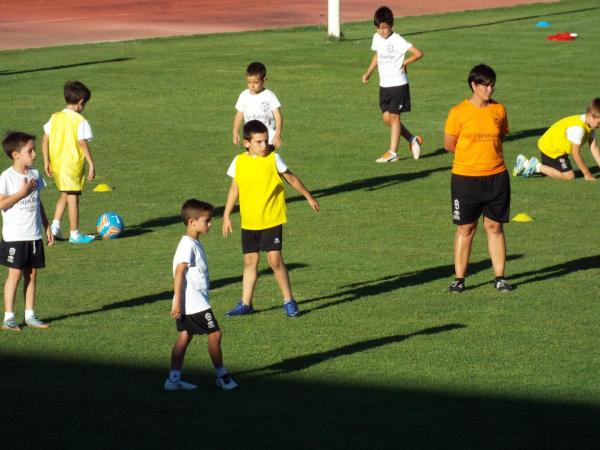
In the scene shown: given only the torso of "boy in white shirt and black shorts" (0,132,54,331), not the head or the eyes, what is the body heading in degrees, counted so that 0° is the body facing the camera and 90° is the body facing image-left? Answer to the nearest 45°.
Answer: approximately 315°

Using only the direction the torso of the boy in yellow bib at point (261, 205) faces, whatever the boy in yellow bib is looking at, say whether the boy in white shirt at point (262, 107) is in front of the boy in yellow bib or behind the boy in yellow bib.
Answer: behind

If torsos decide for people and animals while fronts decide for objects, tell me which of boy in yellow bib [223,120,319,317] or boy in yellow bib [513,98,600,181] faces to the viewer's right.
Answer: boy in yellow bib [513,98,600,181]

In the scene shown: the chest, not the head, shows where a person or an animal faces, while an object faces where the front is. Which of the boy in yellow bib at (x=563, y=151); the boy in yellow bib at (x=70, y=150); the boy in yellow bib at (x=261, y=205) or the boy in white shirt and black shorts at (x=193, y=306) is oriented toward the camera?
the boy in yellow bib at (x=261, y=205)

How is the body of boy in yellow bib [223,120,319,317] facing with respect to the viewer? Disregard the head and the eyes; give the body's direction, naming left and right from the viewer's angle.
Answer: facing the viewer

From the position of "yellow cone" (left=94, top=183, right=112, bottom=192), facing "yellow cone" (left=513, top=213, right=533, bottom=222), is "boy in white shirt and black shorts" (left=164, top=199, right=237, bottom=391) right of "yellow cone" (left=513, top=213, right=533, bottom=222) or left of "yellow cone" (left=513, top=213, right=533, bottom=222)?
right

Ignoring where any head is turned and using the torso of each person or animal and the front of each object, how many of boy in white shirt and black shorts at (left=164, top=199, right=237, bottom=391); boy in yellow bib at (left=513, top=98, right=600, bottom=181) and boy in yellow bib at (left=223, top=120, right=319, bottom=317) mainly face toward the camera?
1

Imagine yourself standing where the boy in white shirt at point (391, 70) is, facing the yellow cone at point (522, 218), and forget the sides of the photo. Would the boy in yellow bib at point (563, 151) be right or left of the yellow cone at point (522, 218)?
left

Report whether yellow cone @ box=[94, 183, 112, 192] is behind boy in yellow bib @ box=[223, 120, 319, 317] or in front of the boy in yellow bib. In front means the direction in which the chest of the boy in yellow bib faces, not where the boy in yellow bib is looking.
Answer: behind

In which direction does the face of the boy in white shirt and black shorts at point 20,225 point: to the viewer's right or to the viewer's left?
to the viewer's right

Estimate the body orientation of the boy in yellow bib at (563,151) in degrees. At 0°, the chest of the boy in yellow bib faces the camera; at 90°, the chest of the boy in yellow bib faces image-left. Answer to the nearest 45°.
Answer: approximately 270°
